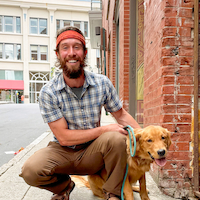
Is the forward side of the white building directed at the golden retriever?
yes

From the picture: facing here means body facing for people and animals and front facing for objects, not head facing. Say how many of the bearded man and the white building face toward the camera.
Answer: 2

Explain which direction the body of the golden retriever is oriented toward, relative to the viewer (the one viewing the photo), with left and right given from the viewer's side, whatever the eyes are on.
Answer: facing the viewer and to the right of the viewer

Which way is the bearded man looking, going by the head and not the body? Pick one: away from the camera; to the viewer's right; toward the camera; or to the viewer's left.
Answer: toward the camera

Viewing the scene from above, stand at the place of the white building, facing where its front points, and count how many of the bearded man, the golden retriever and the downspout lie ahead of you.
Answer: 3

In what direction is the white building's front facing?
toward the camera

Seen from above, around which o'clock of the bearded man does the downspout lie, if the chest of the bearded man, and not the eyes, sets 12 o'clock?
The downspout is roughly at 9 o'clock from the bearded man.

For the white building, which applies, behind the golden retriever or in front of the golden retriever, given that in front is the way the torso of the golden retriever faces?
behind
